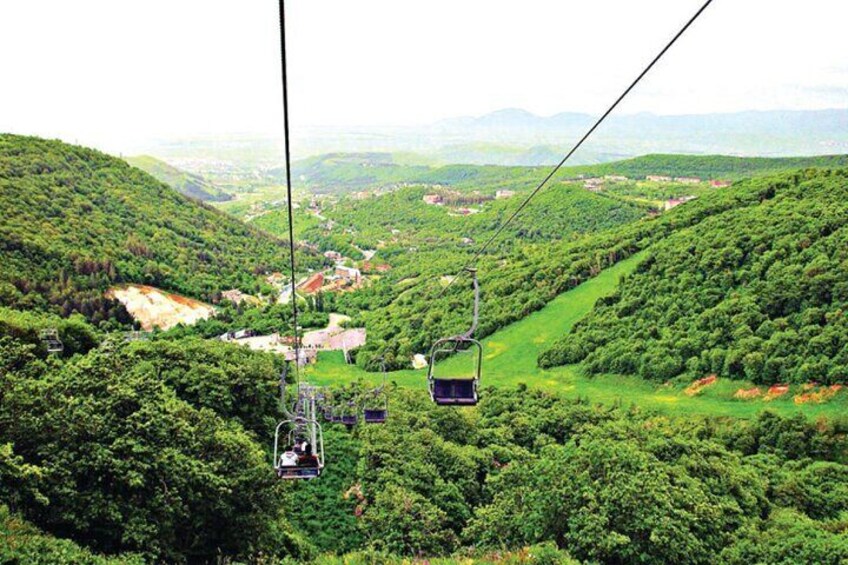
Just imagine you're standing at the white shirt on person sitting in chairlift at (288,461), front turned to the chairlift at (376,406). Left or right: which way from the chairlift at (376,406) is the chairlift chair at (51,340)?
left

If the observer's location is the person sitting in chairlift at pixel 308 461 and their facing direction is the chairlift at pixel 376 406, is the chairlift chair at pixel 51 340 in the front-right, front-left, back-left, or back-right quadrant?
front-left
